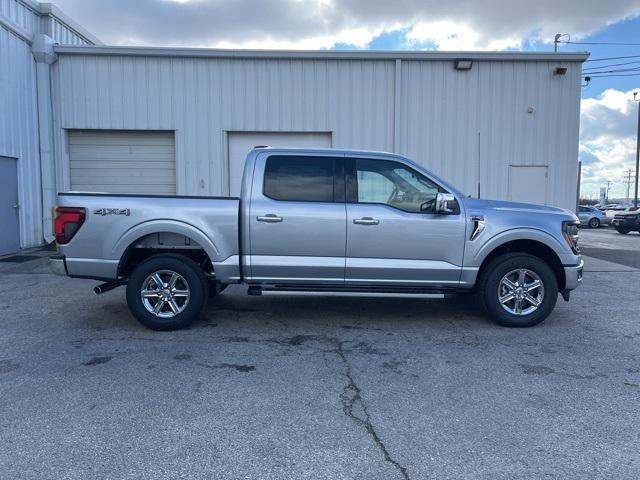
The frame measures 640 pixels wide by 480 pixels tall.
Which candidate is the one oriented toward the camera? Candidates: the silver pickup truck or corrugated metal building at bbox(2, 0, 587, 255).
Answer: the corrugated metal building

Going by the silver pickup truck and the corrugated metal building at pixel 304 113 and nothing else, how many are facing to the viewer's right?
1

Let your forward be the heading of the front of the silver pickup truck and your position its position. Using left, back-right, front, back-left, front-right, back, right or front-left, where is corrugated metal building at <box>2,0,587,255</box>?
left

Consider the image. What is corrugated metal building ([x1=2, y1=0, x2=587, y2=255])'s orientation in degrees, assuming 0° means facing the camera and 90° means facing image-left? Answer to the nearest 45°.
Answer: approximately 0°

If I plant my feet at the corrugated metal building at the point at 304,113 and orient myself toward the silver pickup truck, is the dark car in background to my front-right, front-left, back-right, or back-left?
back-left

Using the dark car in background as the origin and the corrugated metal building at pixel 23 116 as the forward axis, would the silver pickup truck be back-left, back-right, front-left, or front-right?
front-left

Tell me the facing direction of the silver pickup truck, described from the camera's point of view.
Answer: facing to the right of the viewer

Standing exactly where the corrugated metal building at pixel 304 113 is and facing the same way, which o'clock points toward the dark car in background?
The dark car in background is roughly at 8 o'clock from the corrugated metal building.

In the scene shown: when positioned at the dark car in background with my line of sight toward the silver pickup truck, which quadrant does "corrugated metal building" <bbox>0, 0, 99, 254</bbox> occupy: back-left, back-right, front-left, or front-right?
front-right

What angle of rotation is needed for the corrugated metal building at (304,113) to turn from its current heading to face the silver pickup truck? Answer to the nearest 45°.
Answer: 0° — it already faces it

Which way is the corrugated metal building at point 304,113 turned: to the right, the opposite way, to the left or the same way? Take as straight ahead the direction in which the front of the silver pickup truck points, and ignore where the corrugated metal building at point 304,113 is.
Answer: to the right
